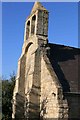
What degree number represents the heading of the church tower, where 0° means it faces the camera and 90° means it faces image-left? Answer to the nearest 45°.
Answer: approximately 45°
